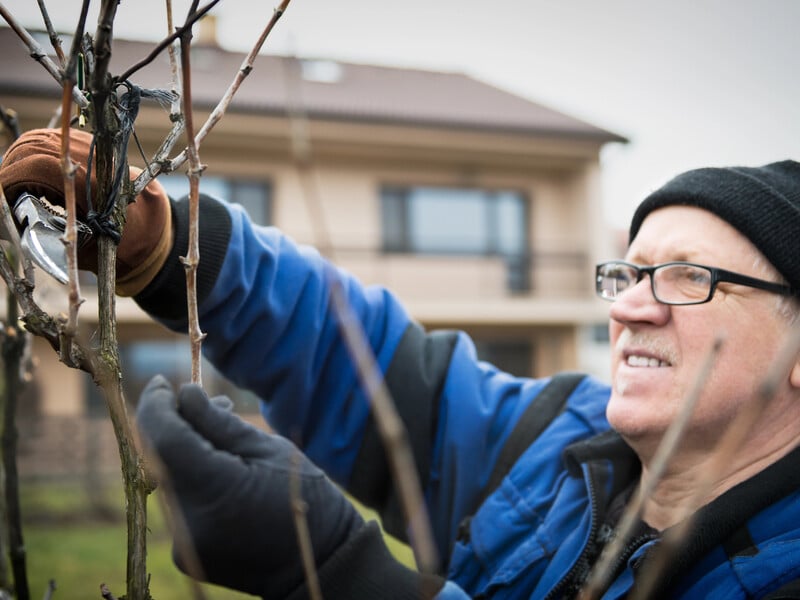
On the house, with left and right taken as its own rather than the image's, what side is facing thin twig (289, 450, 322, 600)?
front

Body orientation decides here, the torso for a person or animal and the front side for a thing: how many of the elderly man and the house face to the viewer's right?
0

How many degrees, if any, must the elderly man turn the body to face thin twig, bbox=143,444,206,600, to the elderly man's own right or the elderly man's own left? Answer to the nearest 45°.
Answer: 0° — they already face it

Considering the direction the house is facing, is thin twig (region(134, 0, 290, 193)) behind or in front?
in front

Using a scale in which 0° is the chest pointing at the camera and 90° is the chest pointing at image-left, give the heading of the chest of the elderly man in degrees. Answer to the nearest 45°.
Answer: approximately 45°

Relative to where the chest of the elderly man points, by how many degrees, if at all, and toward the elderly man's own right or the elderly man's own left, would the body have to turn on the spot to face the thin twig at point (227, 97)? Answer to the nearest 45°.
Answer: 0° — they already face it

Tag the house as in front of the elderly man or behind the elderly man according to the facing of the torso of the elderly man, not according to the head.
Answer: behind

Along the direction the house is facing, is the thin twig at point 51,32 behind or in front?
in front

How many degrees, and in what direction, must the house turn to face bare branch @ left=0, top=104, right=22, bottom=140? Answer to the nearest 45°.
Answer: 0° — it already faces it

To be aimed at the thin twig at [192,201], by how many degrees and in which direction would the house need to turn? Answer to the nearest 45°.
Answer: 0° — it already faces it
